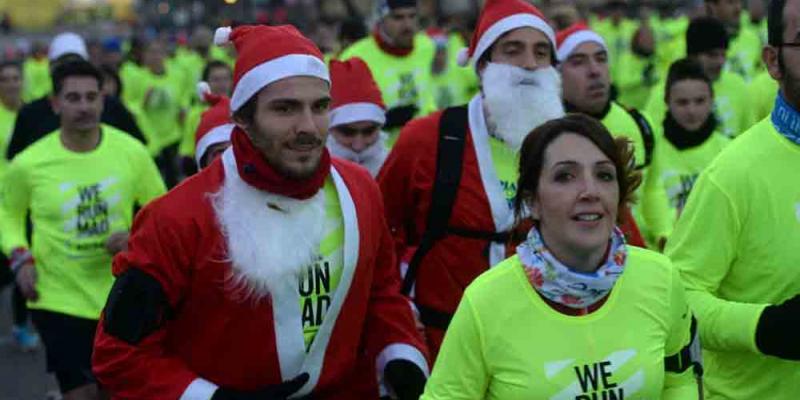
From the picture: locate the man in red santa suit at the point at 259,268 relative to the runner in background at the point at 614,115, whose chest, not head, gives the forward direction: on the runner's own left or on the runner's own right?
on the runner's own right

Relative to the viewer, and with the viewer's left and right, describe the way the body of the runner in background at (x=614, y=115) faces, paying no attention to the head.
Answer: facing the viewer and to the right of the viewer

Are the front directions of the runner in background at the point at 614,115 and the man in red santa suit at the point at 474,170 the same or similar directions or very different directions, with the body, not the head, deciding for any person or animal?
same or similar directions

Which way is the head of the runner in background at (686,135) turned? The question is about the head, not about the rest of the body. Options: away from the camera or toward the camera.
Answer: toward the camera

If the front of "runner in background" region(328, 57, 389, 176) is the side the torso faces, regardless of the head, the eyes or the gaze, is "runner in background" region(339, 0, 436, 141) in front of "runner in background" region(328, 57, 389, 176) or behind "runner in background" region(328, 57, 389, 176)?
behind

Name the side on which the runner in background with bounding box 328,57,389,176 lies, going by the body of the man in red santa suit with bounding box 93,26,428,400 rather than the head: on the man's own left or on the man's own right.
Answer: on the man's own left

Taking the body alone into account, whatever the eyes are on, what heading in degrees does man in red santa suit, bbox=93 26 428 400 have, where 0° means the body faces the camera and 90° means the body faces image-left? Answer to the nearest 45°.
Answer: approximately 315°

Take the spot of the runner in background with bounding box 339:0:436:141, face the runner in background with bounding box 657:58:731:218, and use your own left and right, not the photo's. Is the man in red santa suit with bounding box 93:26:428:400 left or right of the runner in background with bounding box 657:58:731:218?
right

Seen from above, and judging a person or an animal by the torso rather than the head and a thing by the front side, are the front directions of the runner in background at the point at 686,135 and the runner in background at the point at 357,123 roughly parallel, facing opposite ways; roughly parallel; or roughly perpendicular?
roughly parallel

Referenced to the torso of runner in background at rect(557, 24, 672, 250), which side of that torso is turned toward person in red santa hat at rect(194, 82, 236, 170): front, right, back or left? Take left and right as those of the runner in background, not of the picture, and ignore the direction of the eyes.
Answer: right

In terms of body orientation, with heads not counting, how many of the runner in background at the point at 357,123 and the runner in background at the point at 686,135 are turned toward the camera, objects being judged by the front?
2

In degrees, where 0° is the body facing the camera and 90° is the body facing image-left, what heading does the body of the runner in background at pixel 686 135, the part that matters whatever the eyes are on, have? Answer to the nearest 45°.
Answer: approximately 0°

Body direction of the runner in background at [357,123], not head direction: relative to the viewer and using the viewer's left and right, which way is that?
facing the viewer
